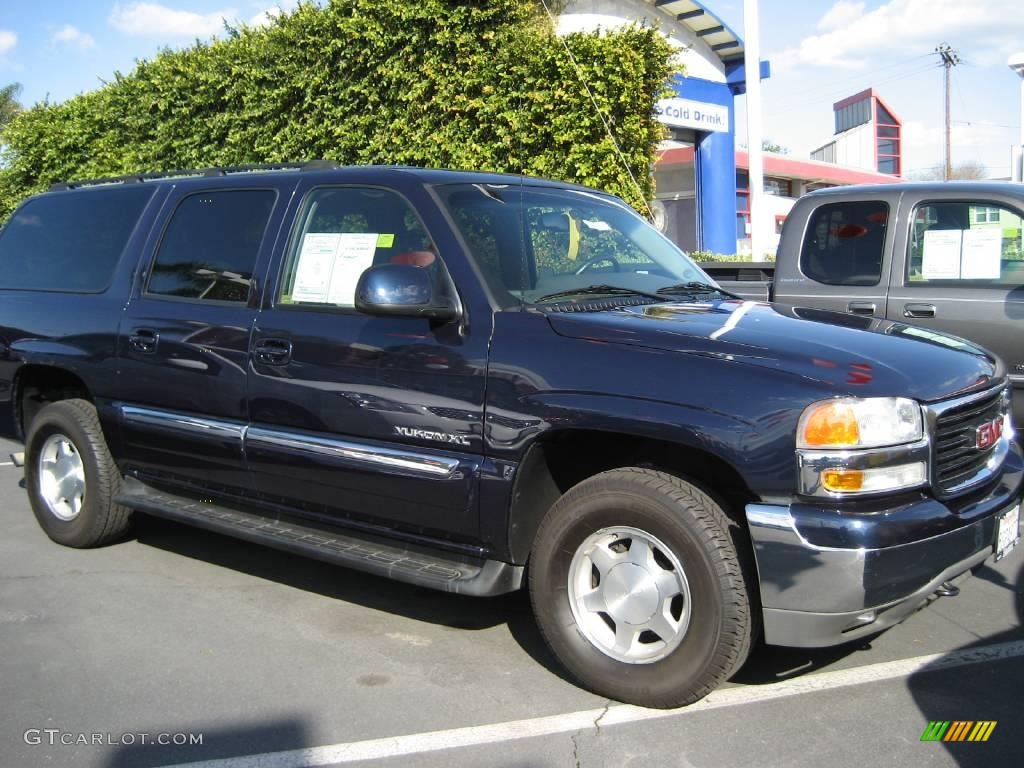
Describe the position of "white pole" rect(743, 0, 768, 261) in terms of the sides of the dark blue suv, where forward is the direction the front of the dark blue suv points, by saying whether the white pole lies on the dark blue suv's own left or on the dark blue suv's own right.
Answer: on the dark blue suv's own left

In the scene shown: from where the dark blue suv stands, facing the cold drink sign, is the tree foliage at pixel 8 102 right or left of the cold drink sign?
left

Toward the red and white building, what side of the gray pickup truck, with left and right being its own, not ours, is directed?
left

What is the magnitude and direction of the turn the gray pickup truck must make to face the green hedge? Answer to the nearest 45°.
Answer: approximately 135° to its left

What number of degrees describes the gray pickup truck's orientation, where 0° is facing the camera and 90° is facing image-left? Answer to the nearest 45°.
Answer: approximately 270°

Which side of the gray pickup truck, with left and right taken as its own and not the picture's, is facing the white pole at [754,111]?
left

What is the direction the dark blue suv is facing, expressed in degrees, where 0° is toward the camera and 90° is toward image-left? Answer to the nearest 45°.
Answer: approximately 315°

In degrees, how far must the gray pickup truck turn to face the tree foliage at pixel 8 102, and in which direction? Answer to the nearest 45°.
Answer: approximately 135° to its left
